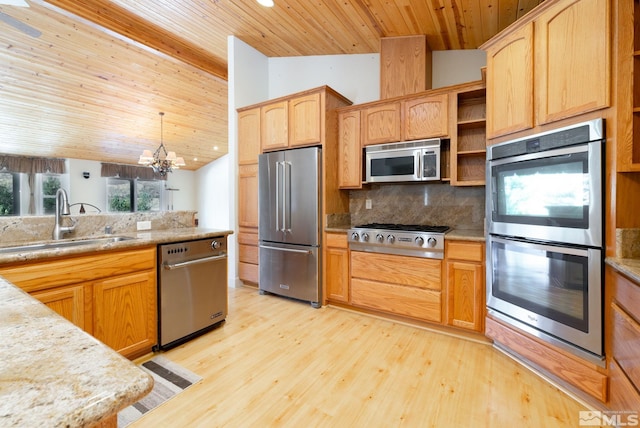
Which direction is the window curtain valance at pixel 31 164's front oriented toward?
toward the camera

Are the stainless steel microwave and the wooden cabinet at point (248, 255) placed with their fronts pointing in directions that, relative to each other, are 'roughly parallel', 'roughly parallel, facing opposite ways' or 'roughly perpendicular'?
roughly parallel

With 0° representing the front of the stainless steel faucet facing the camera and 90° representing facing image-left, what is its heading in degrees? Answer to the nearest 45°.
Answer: approximately 315°

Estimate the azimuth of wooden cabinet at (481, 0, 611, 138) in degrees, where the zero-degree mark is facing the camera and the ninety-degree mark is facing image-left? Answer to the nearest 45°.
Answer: approximately 45°

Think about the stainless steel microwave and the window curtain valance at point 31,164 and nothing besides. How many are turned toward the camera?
2

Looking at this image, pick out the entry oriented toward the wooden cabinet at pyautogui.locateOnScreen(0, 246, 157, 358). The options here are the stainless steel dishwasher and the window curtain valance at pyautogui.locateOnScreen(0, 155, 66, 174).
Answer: the window curtain valance

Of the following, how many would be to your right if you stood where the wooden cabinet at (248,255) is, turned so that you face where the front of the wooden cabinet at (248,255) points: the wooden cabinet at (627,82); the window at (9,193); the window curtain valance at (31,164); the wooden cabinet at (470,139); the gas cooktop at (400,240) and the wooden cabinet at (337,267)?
2

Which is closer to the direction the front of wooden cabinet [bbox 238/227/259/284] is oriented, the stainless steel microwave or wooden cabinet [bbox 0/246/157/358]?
the wooden cabinet

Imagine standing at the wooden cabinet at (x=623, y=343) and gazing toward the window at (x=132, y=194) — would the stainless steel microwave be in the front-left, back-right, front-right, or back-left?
front-right

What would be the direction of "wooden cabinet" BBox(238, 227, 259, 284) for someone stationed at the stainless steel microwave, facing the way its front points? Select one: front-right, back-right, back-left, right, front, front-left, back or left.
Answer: right

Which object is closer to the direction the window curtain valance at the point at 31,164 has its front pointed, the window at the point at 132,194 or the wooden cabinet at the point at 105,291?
the wooden cabinet
